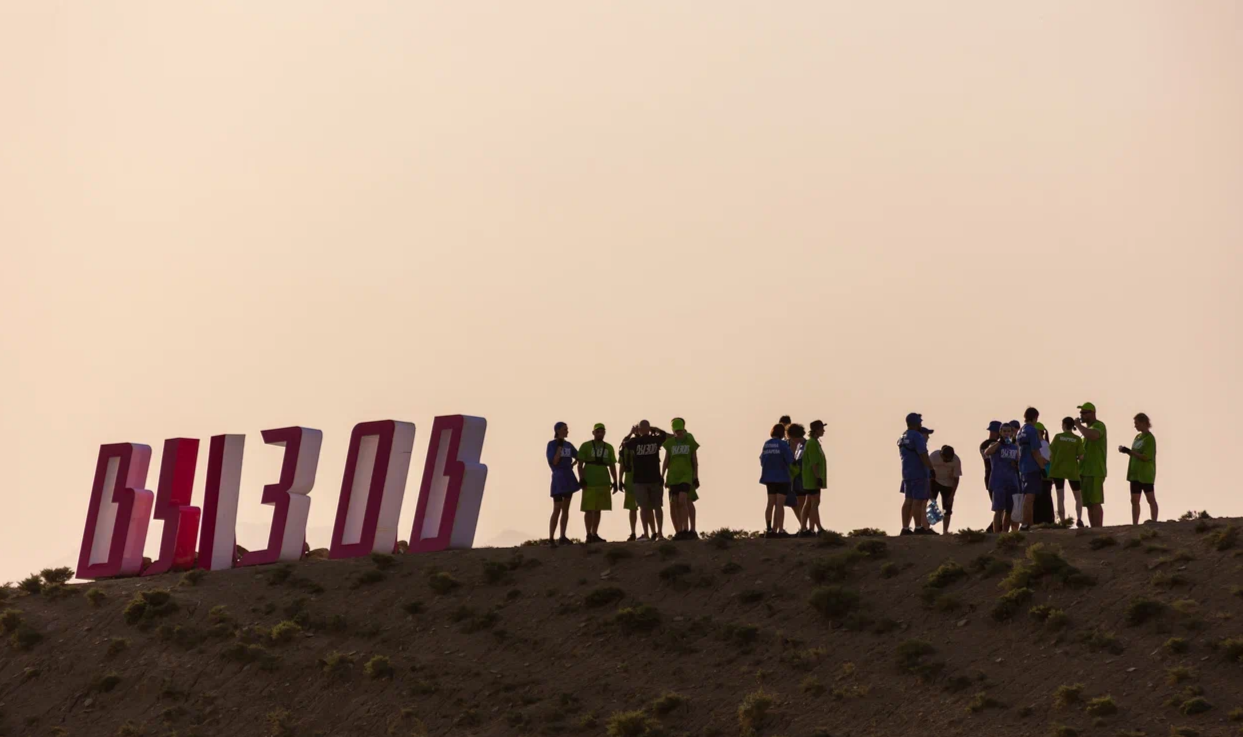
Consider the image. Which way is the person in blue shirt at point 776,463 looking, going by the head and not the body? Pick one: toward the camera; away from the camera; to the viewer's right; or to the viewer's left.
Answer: away from the camera

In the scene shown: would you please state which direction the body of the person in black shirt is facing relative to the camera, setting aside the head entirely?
away from the camera

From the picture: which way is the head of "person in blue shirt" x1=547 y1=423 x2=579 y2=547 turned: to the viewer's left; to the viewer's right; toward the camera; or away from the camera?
to the viewer's right

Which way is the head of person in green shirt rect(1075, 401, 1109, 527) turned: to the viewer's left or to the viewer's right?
to the viewer's left

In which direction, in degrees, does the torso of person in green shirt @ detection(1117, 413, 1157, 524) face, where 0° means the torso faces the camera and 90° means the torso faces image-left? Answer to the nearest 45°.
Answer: approximately 45°

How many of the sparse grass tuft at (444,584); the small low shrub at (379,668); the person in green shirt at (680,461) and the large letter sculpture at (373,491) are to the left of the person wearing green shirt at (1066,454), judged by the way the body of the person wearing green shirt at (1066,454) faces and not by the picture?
4

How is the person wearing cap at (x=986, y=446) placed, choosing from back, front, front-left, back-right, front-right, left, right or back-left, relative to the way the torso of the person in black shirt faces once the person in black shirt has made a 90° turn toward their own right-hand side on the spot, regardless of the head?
back

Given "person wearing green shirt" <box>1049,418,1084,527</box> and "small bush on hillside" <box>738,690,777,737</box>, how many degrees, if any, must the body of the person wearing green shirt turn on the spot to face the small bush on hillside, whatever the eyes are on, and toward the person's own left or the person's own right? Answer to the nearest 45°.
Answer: approximately 135° to the person's own left

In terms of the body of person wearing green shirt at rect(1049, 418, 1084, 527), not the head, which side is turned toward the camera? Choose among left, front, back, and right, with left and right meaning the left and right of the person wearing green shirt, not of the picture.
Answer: back

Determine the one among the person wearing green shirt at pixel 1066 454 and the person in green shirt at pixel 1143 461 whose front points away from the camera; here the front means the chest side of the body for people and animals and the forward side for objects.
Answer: the person wearing green shirt
